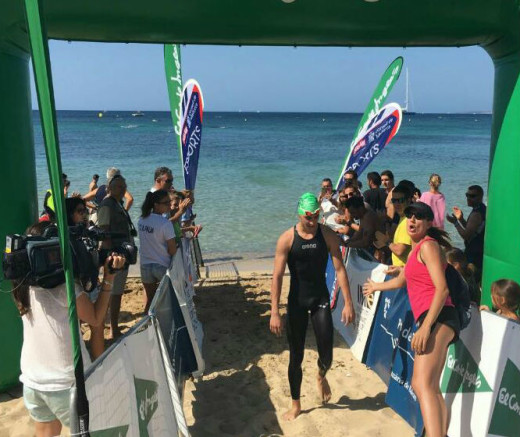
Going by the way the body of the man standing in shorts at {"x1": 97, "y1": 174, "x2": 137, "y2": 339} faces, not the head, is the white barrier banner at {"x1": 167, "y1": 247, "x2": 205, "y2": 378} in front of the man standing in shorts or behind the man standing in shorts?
in front

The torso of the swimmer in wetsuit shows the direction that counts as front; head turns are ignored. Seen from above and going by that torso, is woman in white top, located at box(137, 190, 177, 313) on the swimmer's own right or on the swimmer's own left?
on the swimmer's own right

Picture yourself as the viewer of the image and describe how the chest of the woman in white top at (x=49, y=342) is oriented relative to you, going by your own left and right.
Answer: facing away from the viewer and to the right of the viewer

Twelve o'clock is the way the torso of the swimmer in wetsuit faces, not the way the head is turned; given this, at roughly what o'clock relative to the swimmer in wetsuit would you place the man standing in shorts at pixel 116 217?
The man standing in shorts is roughly at 4 o'clock from the swimmer in wetsuit.

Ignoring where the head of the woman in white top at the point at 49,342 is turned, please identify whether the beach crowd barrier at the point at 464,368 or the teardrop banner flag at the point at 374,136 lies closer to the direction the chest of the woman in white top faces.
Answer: the teardrop banner flag

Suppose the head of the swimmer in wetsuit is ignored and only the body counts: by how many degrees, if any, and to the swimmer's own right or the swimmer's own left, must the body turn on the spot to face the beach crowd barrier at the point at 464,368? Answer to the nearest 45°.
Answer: approximately 45° to the swimmer's own left

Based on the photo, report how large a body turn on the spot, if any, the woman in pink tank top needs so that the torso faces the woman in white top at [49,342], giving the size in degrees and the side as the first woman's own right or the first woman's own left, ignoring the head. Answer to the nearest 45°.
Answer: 0° — they already face them
